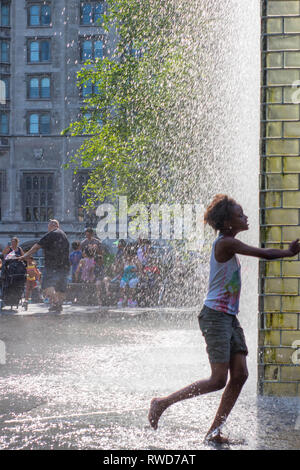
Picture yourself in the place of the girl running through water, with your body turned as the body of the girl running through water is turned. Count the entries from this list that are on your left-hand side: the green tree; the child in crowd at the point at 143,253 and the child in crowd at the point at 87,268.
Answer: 3

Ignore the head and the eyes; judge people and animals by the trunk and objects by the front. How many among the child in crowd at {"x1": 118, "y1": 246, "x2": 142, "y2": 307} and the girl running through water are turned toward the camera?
1

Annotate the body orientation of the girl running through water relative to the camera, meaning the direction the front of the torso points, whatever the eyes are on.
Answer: to the viewer's right

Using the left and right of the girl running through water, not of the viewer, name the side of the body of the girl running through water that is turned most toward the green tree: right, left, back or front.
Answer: left

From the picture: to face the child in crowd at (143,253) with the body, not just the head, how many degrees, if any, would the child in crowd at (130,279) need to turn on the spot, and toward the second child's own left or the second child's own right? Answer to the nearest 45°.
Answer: approximately 180°

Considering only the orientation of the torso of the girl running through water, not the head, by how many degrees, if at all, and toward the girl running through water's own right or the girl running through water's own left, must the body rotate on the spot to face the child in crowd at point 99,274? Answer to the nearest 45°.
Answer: approximately 90° to the girl running through water's own left

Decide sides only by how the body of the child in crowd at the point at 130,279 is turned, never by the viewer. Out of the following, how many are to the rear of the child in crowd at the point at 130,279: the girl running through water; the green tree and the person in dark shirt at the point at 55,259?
1

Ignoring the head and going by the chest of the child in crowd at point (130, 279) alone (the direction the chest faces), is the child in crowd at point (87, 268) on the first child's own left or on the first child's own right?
on the first child's own right

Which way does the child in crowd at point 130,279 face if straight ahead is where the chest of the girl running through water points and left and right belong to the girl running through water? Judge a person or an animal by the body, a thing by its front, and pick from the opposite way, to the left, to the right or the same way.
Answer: to the right

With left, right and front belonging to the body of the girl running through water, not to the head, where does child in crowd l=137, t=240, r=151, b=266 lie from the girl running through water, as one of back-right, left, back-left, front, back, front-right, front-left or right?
left
